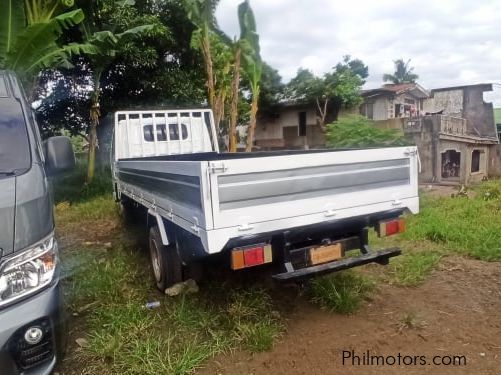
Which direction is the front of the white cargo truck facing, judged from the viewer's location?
facing away from the viewer and to the left of the viewer

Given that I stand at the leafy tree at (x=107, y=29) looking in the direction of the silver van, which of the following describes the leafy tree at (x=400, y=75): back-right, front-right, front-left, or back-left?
back-left

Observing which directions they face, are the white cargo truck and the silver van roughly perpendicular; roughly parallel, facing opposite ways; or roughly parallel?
roughly parallel, facing opposite ways

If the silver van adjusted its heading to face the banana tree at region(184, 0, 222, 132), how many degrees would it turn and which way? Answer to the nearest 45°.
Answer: approximately 135° to its left

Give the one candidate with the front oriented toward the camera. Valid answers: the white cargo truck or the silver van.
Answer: the silver van

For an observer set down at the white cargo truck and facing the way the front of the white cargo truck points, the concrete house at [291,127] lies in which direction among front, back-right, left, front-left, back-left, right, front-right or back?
front-right

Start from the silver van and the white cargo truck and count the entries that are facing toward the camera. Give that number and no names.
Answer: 1

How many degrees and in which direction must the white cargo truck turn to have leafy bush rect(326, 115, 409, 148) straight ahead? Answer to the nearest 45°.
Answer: approximately 45° to its right

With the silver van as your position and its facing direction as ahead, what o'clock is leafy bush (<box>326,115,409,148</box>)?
The leafy bush is roughly at 8 o'clock from the silver van.

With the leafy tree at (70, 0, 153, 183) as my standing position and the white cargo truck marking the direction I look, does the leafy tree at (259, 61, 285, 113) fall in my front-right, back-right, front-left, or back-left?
back-left

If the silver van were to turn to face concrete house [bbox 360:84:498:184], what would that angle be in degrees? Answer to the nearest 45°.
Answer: approximately 135° to its left

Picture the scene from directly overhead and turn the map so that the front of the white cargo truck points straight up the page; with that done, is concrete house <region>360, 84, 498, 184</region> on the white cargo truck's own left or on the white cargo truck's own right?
on the white cargo truck's own right

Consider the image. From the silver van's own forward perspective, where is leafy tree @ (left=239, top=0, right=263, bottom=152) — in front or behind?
behind

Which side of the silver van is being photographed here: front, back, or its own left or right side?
front

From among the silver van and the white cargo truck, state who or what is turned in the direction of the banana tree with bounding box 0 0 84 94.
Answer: the white cargo truck
